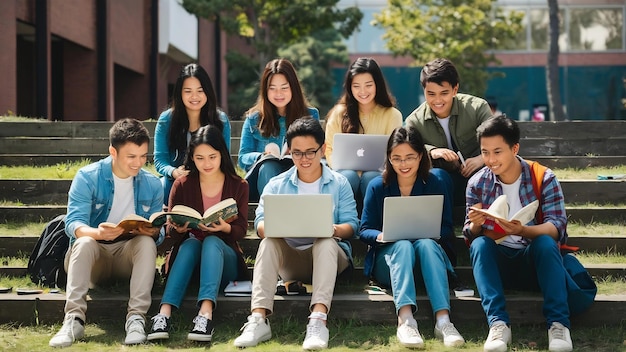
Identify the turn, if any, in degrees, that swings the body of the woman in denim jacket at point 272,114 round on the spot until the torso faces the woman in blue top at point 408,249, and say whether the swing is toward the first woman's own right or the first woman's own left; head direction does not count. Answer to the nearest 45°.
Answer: approximately 45° to the first woman's own left

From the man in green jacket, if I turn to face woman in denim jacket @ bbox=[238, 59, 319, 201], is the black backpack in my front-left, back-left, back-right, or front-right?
front-left

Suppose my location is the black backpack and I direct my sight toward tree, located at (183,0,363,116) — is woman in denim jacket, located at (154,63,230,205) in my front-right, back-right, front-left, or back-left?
front-right

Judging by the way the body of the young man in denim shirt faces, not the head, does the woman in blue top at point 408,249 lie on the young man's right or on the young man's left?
on the young man's left

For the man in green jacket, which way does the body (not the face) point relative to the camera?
toward the camera

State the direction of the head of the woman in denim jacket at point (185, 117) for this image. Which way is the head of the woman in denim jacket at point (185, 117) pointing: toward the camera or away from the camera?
toward the camera

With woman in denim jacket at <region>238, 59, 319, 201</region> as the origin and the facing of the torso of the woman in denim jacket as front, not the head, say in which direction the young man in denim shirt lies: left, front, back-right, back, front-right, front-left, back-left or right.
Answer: front-right

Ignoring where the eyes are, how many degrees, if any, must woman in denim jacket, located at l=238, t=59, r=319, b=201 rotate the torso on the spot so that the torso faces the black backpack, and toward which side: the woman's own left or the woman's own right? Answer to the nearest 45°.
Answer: approximately 45° to the woman's own right

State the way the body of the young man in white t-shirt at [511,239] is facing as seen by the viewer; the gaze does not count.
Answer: toward the camera

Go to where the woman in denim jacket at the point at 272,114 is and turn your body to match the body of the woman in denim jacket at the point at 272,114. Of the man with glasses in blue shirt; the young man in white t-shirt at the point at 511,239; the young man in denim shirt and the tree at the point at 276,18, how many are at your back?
1

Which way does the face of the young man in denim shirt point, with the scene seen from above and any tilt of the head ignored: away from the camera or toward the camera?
toward the camera

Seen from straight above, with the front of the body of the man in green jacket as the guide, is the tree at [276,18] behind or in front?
behind

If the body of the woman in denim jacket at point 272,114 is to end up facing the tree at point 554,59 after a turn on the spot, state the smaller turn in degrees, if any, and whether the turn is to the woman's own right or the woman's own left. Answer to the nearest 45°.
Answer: approximately 135° to the woman's own left

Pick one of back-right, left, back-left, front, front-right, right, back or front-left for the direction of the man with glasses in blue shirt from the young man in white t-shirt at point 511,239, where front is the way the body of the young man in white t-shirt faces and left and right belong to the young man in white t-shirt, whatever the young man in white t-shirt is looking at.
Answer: right

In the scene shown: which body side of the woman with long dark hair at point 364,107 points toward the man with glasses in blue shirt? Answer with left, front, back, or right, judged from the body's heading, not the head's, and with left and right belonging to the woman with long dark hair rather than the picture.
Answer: front

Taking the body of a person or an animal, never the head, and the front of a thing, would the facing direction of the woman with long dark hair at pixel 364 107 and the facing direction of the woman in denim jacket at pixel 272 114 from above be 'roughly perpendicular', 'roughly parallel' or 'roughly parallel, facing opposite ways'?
roughly parallel
